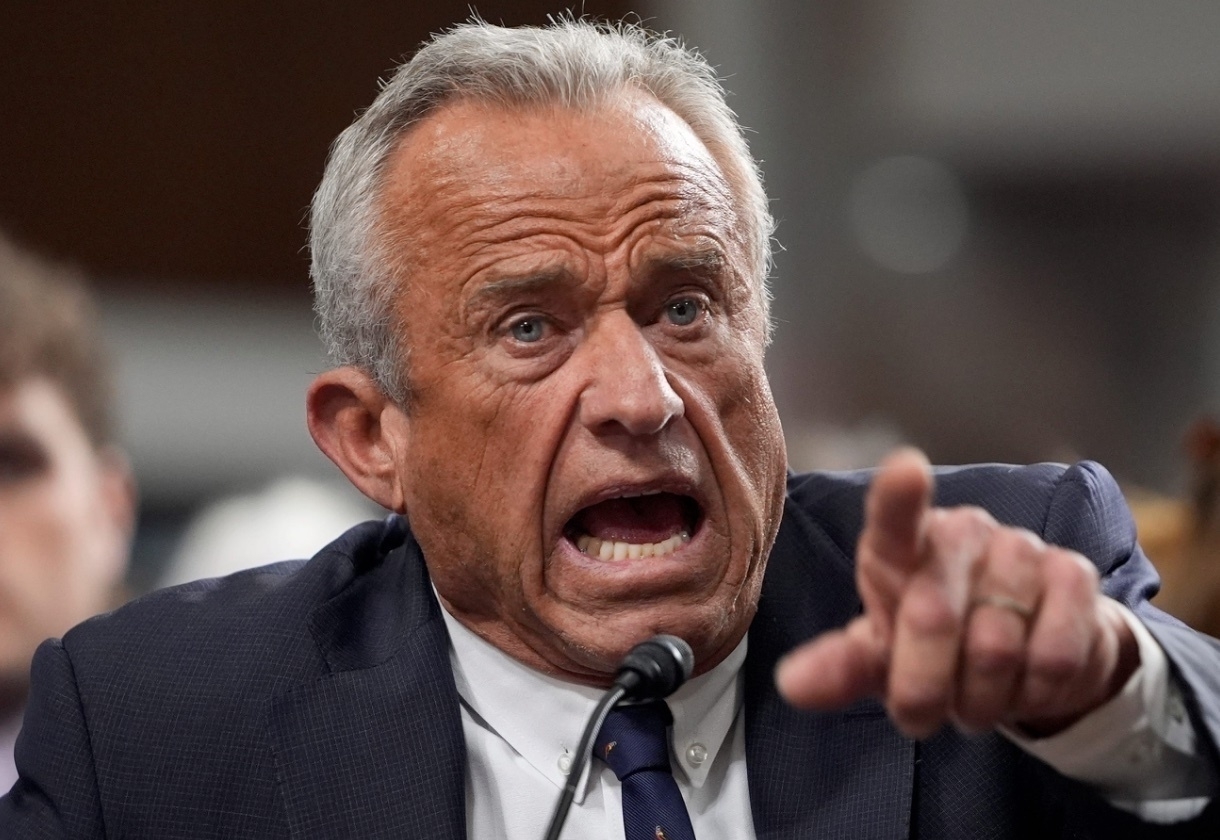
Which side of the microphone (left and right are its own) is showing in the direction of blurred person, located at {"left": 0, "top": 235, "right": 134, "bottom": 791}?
left

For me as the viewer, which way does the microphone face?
facing away from the viewer and to the right of the viewer

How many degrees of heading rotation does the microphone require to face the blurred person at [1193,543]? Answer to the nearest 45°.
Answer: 0° — it already faces them

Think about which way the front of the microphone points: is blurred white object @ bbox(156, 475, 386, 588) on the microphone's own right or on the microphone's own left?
on the microphone's own left
